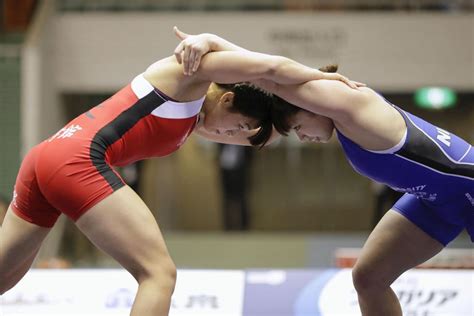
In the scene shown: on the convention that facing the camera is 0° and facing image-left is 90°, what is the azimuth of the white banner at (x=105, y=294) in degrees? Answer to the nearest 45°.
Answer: approximately 0°

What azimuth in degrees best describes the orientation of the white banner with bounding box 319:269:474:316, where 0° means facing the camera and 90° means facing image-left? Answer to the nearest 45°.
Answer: approximately 0°
